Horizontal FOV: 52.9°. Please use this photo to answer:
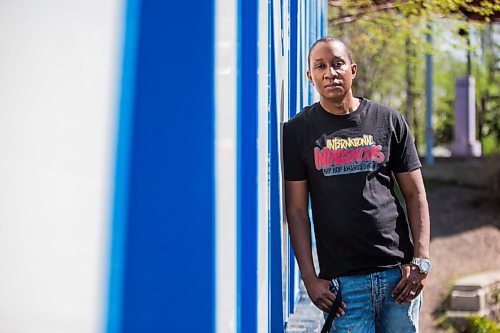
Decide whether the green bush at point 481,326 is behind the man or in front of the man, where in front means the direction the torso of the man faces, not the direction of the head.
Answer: behind

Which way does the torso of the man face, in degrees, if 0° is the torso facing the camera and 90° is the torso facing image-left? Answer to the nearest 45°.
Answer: approximately 0°
